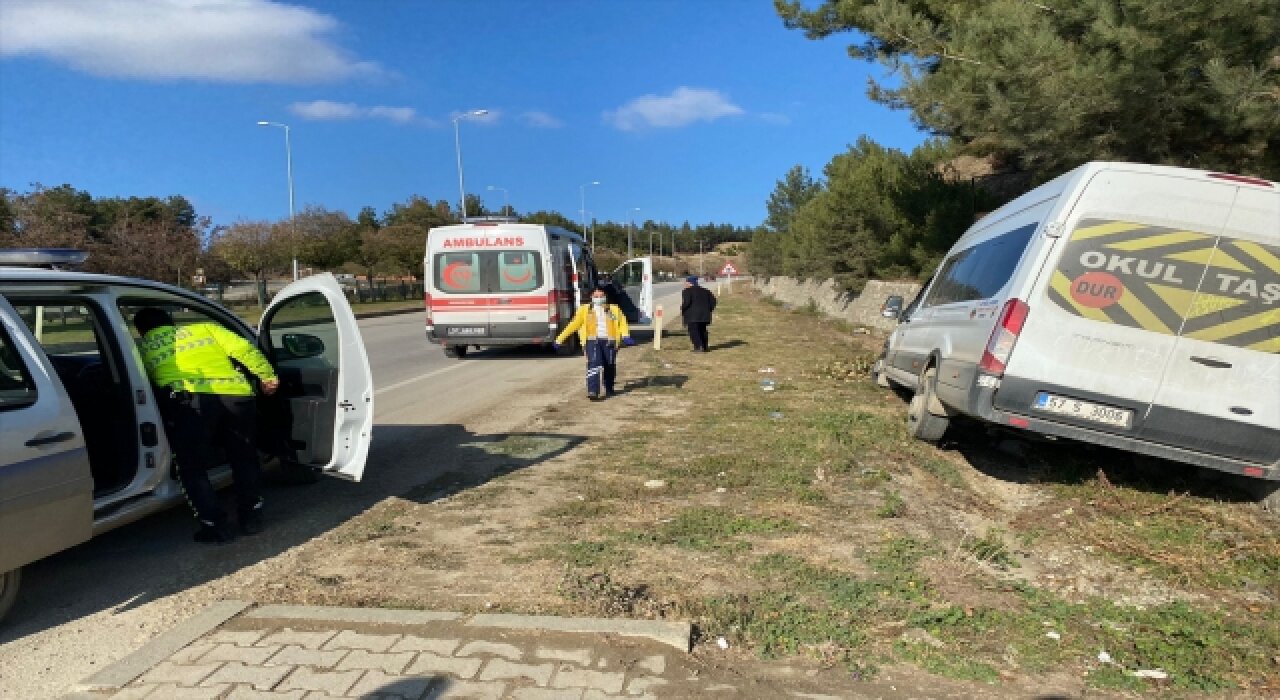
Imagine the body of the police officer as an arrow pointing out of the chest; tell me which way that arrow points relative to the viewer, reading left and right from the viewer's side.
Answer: facing away from the viewer and to the left of the viewer

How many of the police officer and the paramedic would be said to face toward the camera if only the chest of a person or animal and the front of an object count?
1

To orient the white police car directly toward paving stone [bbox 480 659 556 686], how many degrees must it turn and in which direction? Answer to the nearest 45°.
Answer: approximately 90° to its right

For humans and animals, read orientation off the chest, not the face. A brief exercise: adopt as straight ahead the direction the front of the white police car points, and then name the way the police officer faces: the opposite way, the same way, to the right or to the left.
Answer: to the left

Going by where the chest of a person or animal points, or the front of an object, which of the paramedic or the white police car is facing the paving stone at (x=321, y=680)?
the paramedic

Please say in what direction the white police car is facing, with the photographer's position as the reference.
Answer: facing away from the viewer and to the right of the viewer

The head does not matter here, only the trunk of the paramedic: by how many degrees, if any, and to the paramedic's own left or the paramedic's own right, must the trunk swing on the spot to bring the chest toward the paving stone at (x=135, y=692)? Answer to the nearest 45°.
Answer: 0° — they already face it

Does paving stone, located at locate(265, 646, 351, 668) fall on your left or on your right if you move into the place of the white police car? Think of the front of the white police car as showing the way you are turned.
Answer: on your right

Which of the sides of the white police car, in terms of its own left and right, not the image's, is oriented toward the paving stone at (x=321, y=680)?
right

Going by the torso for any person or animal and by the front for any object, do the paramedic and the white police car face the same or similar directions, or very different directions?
very different directions

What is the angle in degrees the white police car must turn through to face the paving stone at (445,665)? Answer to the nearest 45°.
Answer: approximately 90° to its right

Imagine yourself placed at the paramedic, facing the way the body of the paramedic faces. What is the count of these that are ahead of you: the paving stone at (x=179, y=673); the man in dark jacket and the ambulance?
1

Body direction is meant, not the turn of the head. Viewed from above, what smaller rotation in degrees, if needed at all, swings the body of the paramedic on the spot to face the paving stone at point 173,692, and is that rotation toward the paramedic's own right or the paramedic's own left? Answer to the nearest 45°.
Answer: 0° — they already face it

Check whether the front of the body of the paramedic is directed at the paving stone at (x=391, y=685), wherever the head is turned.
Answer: yes
